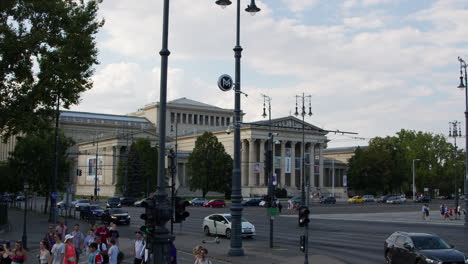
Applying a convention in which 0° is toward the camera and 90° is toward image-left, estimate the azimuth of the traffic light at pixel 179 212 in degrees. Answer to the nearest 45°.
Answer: approximately 270°

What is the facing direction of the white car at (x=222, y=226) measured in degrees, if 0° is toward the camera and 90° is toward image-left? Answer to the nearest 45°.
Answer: approximately 315°

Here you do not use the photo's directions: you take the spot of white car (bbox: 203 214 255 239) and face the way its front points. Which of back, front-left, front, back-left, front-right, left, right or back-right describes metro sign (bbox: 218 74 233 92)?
front-right

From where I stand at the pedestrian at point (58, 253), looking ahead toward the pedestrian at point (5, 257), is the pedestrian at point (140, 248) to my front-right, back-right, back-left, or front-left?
back-right

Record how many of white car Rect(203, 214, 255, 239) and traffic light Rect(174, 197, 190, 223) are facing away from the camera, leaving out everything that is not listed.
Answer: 0

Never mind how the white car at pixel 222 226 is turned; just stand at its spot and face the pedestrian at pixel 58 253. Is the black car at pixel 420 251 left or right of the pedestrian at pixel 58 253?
left

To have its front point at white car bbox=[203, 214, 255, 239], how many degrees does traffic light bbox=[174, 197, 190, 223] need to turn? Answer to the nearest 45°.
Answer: approximately 90° to its left

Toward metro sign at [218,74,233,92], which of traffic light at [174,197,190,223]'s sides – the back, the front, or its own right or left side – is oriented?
left

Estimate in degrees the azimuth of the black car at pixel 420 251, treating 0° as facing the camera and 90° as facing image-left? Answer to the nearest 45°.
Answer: approximately 315°

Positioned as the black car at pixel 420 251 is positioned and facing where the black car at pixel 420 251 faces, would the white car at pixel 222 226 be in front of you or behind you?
behind
